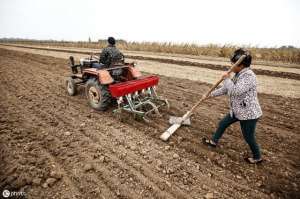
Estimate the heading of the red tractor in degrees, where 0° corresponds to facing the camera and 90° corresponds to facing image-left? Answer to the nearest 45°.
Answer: approximately 135°

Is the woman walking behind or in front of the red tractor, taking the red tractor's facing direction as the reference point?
behind

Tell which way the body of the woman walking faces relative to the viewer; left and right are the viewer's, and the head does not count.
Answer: facing to the left of the viewer
